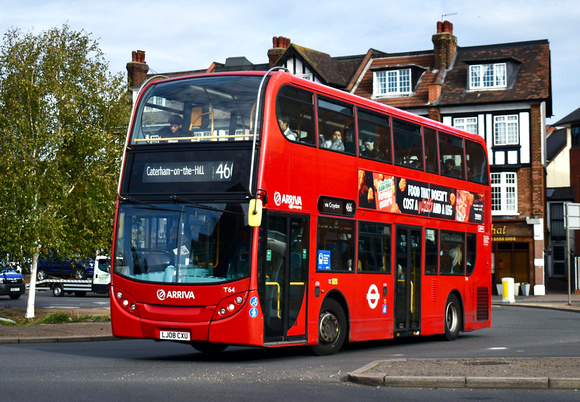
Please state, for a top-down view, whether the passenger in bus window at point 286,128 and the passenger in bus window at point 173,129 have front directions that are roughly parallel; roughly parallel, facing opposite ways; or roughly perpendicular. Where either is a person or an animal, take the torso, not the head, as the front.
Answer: roughly parallel

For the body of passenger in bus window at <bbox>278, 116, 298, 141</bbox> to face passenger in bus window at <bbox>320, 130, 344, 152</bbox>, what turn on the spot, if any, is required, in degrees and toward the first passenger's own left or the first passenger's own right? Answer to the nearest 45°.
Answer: approximately 180°

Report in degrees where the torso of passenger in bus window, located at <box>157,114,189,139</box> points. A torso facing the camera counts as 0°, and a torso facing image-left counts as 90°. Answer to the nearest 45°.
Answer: approximately 45°

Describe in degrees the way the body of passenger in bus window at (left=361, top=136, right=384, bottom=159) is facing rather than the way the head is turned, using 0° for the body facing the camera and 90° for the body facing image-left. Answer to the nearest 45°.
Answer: approximately 45°

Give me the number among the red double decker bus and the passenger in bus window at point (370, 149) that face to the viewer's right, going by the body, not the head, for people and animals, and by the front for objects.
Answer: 0

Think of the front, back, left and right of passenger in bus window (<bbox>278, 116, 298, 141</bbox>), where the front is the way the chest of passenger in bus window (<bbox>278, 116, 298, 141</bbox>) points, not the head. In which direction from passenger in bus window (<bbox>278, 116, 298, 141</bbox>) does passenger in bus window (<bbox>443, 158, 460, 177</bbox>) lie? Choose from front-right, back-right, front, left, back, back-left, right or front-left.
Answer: back

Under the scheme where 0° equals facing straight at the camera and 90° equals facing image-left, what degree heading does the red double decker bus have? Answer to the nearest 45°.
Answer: approximately 45°

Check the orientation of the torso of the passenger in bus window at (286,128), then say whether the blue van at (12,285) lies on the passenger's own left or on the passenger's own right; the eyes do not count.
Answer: on the passenger's own right

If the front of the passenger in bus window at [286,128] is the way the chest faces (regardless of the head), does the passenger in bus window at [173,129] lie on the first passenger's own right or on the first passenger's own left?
on the first passenger's own right

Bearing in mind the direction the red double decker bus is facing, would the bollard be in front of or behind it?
behind

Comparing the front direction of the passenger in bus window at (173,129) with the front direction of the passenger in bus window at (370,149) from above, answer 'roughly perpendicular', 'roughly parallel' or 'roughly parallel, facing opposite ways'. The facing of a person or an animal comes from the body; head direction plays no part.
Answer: roughly parallel

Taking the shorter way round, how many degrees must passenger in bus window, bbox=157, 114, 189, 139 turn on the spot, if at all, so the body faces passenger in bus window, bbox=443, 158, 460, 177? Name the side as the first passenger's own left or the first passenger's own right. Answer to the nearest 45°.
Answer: approximately 180°
